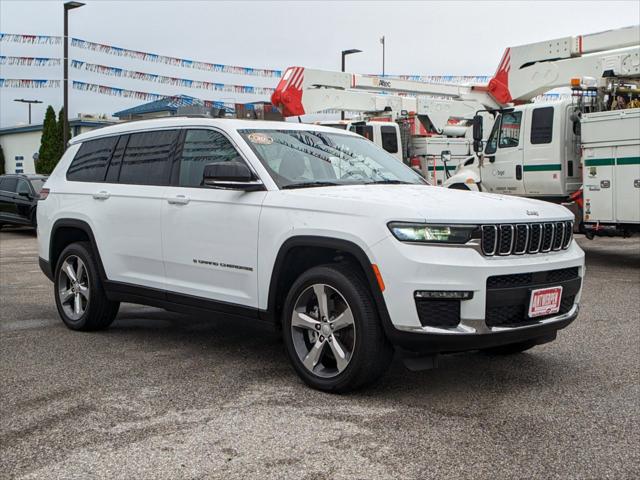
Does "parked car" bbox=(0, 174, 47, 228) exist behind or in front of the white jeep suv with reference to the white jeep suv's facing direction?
behind

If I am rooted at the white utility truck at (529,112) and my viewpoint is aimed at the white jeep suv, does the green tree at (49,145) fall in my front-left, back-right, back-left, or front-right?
back-right

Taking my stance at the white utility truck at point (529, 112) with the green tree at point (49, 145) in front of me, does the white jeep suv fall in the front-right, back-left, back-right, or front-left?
back-left

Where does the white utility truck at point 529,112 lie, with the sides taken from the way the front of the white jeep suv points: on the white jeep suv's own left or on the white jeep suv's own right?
on the white jeep suv's own left

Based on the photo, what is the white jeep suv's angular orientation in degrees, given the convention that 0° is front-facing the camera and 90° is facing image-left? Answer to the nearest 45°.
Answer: approximately 315°
